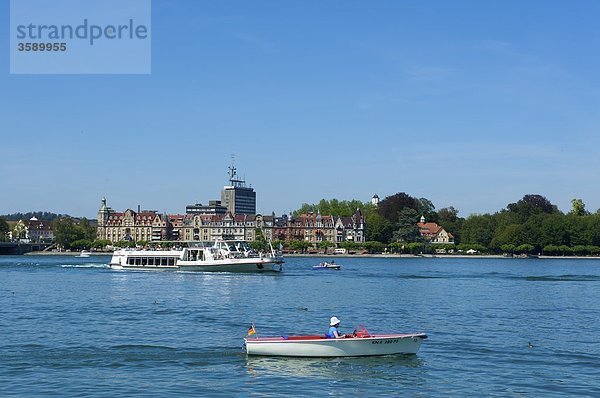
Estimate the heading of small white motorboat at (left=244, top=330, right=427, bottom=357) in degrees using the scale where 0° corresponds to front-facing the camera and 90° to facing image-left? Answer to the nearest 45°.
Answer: approximately 270°
